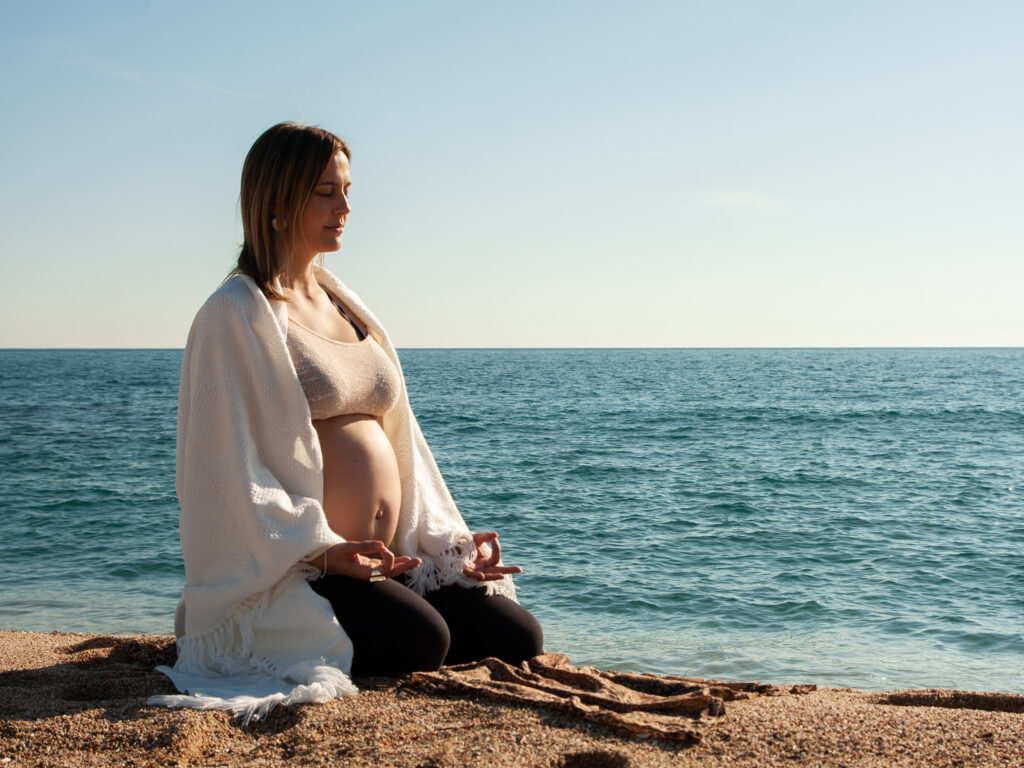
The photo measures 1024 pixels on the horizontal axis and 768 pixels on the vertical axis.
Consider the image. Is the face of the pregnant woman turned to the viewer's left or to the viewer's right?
to the viewer's right

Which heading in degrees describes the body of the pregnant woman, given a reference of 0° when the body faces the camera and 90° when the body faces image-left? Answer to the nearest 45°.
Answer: approximately 315°
